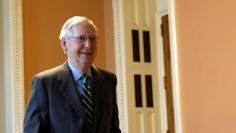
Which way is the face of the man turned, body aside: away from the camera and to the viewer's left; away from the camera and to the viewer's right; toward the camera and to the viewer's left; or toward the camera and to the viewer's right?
toward the camera and to the viewer's right

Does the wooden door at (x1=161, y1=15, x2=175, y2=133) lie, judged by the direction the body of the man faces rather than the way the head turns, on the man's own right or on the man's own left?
on the man's own left

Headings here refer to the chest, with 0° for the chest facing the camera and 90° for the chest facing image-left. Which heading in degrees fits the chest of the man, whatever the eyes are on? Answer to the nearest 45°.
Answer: approximately 315°
